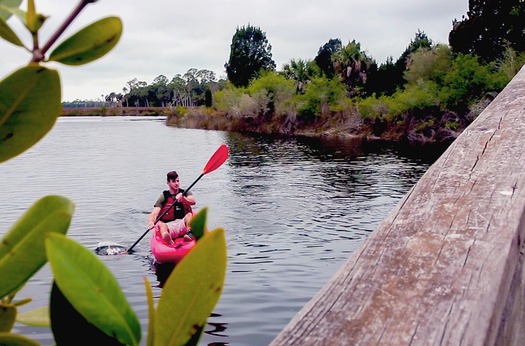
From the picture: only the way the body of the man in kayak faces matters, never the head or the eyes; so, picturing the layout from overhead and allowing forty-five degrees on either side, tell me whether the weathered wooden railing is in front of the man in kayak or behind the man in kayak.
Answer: in front

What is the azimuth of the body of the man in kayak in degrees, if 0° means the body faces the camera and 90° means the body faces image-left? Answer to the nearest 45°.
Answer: approximately 0°

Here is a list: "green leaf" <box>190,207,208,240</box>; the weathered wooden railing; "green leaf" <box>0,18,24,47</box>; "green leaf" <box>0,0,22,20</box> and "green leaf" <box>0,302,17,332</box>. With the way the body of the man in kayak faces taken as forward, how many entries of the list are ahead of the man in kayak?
5

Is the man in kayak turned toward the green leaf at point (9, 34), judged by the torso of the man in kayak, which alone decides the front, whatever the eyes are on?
yes

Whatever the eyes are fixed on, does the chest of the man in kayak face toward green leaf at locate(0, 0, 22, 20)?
yes

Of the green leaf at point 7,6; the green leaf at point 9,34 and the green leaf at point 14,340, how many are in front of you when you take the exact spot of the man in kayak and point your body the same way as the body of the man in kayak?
3

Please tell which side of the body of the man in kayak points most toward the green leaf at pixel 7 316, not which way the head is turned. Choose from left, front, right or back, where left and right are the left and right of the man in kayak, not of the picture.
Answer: front

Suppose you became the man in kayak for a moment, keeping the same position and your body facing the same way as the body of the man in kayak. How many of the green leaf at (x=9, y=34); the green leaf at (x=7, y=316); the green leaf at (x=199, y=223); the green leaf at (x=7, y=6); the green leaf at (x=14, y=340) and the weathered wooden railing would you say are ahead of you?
6
